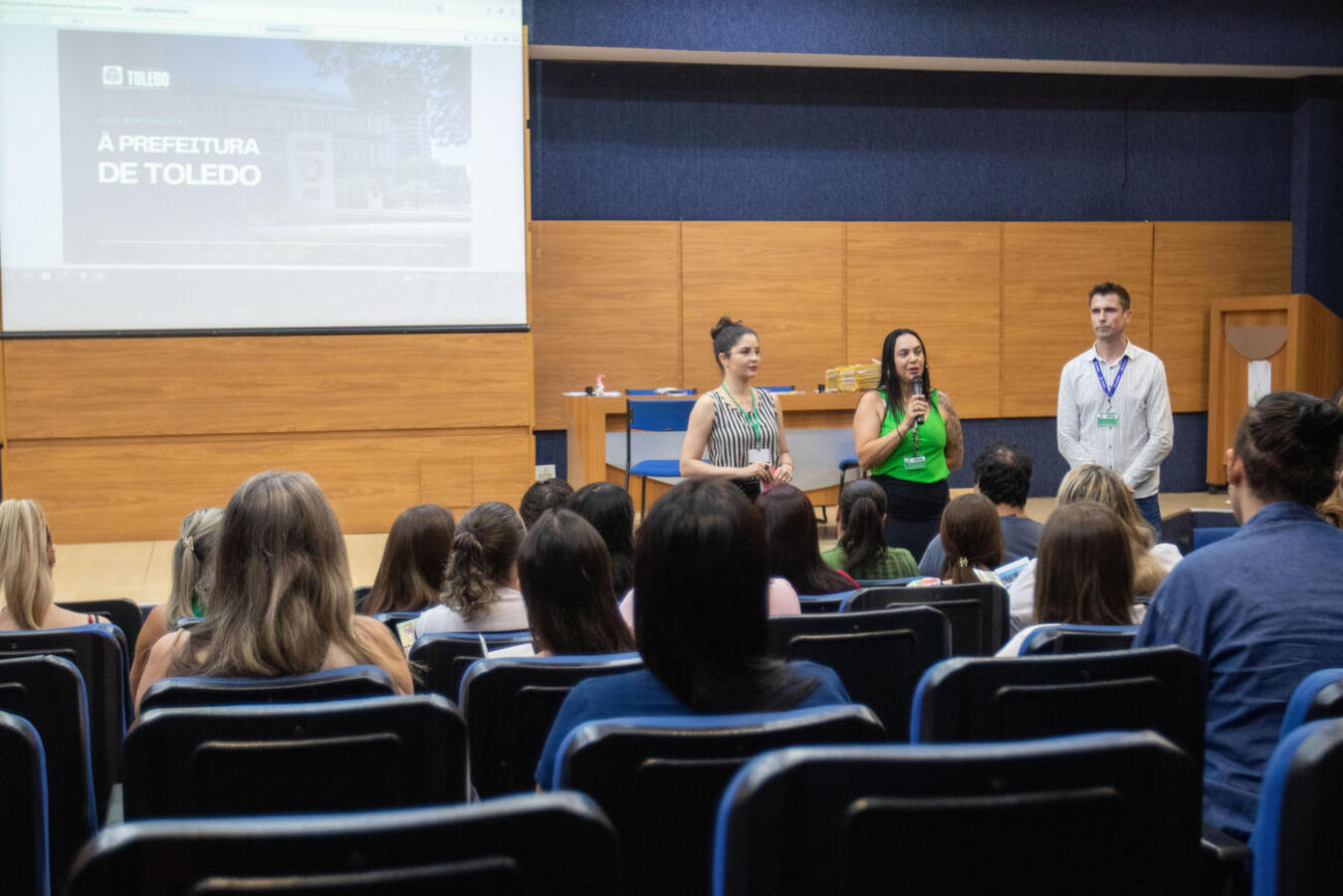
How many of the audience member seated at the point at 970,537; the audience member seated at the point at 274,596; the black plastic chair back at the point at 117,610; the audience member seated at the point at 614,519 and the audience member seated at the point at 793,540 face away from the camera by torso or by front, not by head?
5

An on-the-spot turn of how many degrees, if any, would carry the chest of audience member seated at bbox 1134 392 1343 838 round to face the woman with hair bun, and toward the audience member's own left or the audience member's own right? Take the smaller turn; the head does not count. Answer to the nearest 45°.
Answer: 0° — they already face them

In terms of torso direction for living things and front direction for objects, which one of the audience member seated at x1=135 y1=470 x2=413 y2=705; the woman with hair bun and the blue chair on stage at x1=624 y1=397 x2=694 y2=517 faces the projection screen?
the audience member seated

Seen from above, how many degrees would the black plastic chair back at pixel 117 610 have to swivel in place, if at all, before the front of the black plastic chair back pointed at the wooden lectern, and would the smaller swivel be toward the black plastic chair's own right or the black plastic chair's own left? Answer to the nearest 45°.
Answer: approximately 90° to the black plastic chair's own right

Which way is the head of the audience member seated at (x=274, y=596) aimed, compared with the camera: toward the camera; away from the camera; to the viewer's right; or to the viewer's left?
away from the camera

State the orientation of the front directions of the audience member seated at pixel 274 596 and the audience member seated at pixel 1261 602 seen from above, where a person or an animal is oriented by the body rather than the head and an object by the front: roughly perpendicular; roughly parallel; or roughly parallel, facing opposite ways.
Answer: roughly parallel

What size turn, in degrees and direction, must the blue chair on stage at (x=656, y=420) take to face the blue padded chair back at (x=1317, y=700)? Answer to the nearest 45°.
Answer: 0° — it already faces it

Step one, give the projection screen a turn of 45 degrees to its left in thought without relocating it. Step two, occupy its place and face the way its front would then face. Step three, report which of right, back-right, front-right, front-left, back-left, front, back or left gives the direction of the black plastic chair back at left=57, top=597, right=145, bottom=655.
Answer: front-right

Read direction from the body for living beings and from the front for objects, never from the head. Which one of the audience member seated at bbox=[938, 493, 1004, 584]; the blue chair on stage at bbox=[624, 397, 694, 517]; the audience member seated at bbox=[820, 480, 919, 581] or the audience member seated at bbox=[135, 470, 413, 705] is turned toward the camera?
the blue chair on stage

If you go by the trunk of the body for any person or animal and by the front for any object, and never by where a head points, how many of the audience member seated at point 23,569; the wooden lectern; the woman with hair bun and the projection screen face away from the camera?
1

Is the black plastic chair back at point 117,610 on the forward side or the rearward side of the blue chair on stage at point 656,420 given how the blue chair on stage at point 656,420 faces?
on the forward side

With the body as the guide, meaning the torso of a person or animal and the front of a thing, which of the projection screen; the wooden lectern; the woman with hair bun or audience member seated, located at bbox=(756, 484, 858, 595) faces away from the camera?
the audience member seated

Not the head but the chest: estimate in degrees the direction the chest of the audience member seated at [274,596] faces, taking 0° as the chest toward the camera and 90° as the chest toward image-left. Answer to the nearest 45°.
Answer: approximately 180°

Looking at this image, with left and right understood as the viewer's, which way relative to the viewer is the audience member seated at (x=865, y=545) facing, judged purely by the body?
facing away from the viewer

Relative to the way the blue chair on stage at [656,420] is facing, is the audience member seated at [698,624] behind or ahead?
ahead

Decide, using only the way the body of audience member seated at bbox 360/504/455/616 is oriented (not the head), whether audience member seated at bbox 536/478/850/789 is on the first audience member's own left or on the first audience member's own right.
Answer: on the first audience member's own right

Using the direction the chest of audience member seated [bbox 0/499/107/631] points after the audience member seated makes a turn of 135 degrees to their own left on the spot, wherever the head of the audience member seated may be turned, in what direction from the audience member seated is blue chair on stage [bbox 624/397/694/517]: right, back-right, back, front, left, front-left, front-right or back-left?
back

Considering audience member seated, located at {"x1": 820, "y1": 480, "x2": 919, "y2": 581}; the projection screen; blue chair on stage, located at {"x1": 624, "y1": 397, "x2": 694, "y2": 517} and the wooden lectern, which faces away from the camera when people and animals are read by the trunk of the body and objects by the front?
the audience member seated

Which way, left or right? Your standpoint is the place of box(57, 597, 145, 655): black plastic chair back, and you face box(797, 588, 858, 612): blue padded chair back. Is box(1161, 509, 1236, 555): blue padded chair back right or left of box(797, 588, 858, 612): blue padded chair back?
left

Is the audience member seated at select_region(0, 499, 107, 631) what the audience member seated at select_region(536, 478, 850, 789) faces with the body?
no

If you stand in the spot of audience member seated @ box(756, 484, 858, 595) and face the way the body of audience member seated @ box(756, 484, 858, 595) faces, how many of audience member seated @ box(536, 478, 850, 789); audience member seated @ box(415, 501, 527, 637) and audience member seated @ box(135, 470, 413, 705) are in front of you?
0
